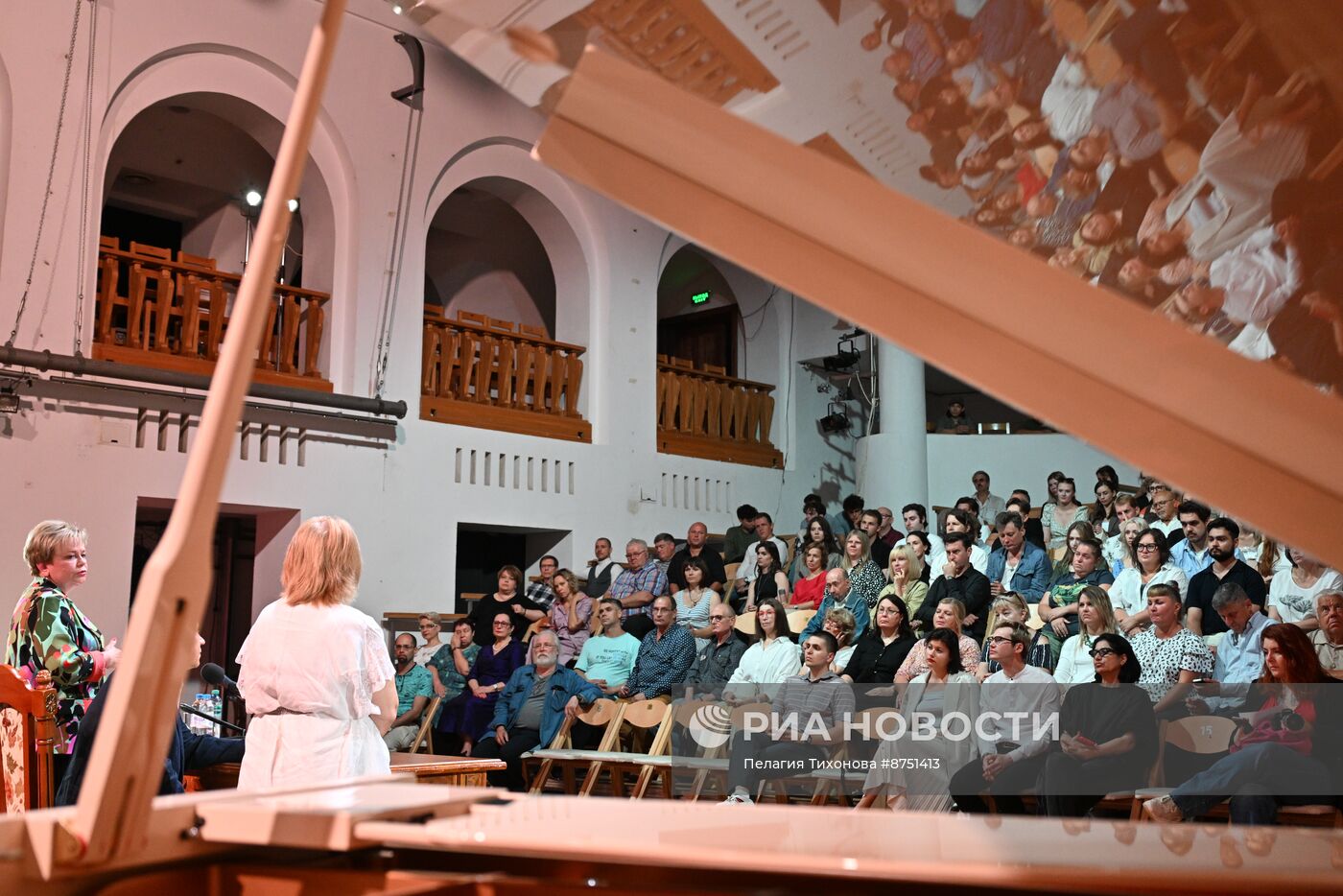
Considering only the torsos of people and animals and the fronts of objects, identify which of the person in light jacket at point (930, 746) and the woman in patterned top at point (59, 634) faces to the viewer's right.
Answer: the woman in patterned top

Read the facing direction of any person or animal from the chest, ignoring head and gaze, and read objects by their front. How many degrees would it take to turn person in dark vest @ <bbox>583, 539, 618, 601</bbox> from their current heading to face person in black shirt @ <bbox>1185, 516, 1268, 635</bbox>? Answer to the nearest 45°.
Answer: approximately 90° to their left

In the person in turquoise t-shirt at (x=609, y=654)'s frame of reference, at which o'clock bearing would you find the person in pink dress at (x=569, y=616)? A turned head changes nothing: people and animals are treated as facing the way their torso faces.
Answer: the person in pink dress at (x=569, y=616) is roughly at 4 o'clock from the person in turquoise t-shirt at (x=609, y=654).

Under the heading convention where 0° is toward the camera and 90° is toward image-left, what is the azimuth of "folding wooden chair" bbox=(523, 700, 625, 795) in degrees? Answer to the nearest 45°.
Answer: approximately 45°

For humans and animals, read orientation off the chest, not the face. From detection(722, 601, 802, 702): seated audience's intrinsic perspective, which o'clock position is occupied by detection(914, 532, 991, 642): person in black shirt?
detection(914, 532, 991, 642): person in black shirt is roughly at 7 o'clock from detection(722, 601, 802, 702): seated audience.

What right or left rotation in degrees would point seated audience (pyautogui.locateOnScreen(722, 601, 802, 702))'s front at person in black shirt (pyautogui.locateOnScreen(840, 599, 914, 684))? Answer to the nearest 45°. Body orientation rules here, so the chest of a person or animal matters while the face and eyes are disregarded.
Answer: approximately 90° to their left

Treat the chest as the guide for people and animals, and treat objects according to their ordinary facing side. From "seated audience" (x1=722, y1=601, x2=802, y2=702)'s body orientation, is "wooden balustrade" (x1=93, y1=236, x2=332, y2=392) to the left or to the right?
on their right
